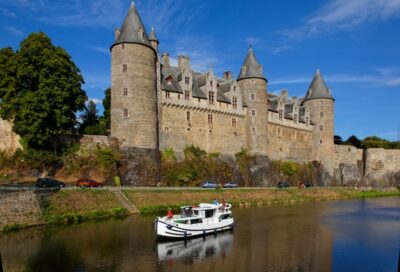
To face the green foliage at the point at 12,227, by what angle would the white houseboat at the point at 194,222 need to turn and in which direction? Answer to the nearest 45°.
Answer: approximately 45° to its right

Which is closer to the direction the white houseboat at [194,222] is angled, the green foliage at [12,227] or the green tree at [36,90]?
the green foliage

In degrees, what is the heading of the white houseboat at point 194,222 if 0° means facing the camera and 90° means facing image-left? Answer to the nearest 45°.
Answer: approximately 45°
